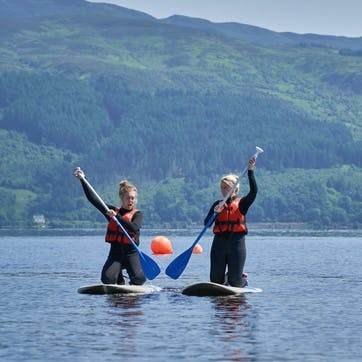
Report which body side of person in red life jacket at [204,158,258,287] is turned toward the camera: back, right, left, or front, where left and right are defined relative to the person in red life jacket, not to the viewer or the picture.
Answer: front

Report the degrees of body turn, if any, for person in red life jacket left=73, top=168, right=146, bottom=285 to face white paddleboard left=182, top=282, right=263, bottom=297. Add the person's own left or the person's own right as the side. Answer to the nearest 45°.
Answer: approximately 90° to the person's own left

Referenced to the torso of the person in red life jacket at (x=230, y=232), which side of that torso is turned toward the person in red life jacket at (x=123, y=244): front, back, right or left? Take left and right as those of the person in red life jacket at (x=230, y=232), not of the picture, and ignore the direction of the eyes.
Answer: right

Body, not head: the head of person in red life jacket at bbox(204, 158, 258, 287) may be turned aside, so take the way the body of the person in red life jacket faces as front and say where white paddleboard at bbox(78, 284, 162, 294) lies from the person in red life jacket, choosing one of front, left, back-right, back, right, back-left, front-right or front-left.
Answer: right

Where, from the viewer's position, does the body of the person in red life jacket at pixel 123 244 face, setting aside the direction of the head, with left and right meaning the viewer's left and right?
facing the viewer

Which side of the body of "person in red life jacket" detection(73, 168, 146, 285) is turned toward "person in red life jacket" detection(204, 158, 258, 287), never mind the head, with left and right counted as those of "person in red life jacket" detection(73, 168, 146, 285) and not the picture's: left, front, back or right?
left

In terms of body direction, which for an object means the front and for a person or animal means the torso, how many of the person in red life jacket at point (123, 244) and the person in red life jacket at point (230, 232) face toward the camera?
2

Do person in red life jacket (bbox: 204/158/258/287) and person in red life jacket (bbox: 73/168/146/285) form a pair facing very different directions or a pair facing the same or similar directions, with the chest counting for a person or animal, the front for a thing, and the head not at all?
same or similar directions
